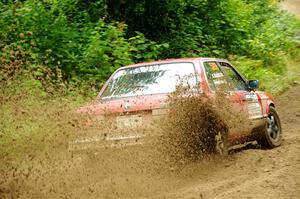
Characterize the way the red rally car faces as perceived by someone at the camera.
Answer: facing away from the viewer and to the right of the viewer
